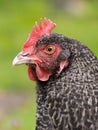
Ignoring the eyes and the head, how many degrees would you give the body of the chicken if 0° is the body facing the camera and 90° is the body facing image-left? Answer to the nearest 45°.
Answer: approximately 90°
